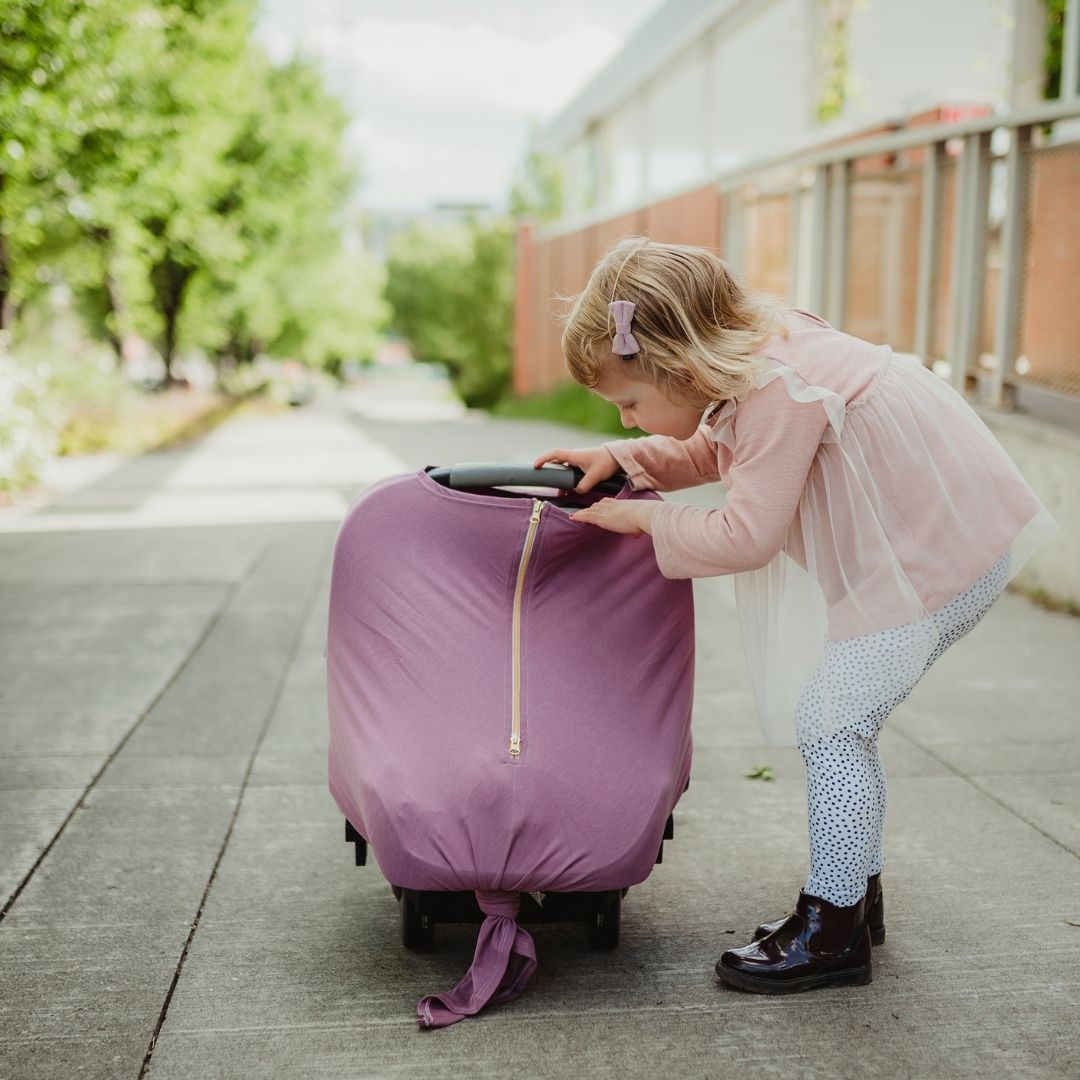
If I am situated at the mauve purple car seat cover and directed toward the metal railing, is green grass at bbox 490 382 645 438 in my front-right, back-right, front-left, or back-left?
front-left

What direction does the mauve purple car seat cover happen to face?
toward the camera

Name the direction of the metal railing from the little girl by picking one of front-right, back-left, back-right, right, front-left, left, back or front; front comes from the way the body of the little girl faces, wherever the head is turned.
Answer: right

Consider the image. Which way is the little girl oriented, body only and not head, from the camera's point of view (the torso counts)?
to the viewer's left

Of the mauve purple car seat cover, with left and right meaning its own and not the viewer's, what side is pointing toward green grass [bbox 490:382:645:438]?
back

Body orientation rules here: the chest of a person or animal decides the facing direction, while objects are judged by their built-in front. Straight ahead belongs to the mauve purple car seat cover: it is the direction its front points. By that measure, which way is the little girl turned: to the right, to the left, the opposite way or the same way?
to the right

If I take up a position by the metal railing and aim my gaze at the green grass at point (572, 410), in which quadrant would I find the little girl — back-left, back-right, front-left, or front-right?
back-left

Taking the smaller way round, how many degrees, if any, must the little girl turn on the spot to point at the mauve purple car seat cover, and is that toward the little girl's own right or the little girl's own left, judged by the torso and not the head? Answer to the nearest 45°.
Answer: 0° — they already face it

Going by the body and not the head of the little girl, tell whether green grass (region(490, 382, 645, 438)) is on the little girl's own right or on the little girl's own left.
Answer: on the little girl's own right

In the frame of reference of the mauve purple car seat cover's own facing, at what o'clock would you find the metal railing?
The metal railing is roughly at 7 o'clock from the mauve purple car seat cover.

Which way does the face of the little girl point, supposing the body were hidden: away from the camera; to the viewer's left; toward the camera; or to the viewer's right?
to the viewer's left

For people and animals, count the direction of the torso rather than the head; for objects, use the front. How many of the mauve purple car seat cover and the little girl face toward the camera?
1
